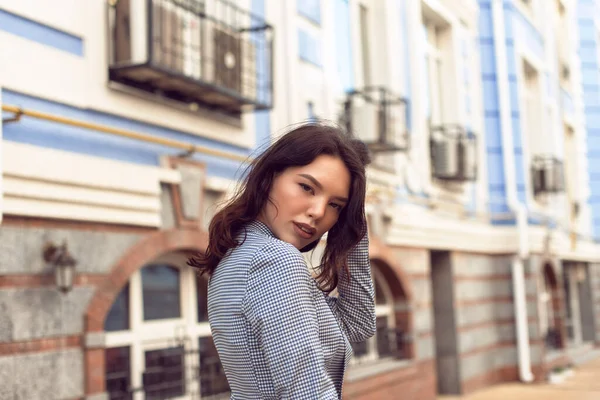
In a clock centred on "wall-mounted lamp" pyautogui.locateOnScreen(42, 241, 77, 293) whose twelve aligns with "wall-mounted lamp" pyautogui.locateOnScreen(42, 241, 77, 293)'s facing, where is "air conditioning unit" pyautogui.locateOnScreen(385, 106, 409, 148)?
The air conditioning unit is roughly at 9 o'clock from the wall-mounted lamp.

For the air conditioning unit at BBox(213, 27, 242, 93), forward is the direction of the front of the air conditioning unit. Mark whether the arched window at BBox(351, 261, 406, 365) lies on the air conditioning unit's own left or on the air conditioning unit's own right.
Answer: on the air conditioning unit's own left

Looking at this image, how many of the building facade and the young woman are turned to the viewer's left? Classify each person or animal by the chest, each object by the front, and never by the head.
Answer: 0

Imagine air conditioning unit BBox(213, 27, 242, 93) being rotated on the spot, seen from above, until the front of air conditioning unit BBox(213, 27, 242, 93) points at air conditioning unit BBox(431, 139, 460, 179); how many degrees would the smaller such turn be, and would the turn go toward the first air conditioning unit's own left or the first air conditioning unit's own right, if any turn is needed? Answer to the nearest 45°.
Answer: approximately 90° to the first air conditioning unit's own left

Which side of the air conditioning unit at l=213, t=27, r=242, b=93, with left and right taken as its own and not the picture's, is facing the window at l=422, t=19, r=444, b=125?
left

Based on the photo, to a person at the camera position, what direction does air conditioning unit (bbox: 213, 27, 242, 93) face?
facing the viewer and to the right of the viewer

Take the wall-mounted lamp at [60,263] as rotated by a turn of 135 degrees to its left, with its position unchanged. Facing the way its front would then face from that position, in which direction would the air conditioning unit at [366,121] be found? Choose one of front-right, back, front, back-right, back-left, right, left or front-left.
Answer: front-right

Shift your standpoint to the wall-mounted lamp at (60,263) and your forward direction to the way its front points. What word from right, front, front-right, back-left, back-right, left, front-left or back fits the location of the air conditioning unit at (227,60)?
left

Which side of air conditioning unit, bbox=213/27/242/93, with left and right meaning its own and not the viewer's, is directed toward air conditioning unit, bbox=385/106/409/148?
left

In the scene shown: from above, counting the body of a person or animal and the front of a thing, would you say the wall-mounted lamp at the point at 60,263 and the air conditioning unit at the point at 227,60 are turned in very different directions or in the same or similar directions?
same or similar directions
